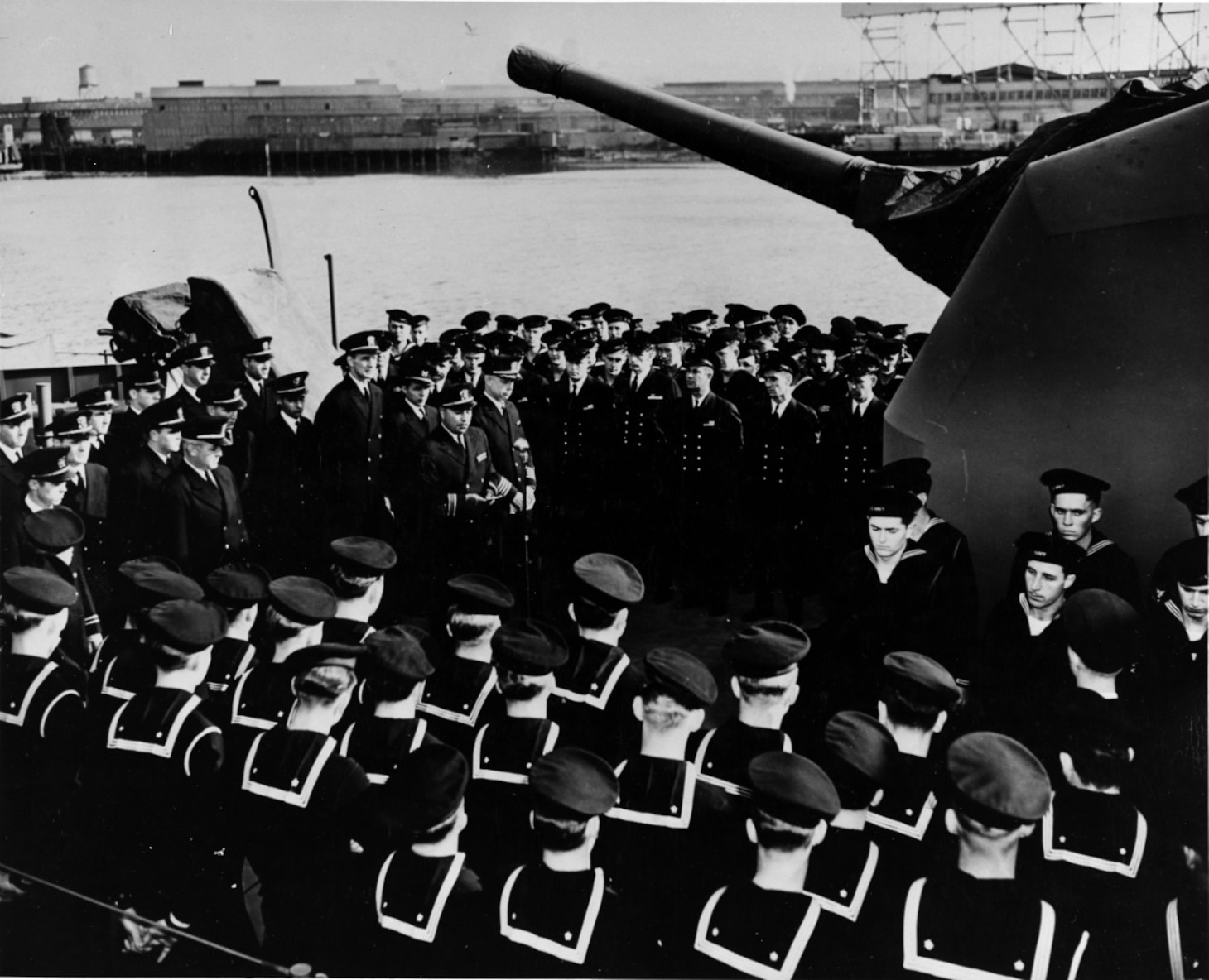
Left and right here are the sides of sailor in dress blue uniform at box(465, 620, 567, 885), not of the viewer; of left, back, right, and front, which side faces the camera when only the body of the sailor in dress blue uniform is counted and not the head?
back

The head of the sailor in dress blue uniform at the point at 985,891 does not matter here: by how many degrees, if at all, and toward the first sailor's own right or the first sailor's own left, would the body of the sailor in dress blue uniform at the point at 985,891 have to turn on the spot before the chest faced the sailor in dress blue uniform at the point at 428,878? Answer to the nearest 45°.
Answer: approximately 90° to the first sailor's own left

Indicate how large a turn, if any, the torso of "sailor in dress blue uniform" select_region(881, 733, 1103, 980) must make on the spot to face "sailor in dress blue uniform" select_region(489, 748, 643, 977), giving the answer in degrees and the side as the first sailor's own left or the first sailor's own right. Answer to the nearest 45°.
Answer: approximately 90° to the first sailor's own left

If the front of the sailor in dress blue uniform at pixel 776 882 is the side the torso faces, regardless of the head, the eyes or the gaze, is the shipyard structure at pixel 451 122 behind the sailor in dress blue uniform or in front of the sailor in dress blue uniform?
in front

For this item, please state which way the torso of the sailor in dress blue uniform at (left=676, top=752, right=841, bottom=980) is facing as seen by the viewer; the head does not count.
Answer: away from the camera

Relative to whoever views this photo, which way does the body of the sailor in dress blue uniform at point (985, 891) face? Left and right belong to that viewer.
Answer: facing away from the viewer

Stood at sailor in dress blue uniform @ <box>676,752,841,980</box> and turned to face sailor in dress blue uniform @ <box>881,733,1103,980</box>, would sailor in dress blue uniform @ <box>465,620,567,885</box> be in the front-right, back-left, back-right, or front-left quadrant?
back-left

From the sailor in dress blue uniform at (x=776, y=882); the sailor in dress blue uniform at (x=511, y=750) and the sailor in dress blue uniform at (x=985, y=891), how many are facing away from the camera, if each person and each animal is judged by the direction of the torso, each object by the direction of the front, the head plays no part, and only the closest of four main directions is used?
3

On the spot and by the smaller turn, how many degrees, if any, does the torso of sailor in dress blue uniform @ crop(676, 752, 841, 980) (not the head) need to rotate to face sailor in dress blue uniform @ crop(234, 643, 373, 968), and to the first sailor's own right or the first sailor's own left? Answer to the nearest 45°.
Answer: approximately 90° to the first sailor's own left

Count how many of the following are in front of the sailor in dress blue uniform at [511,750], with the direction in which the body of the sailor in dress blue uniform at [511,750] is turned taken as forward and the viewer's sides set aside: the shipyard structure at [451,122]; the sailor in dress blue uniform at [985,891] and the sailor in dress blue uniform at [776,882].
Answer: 1

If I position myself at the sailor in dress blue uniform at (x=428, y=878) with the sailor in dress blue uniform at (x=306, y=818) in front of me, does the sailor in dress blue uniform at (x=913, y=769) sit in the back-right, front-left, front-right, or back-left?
back-right
